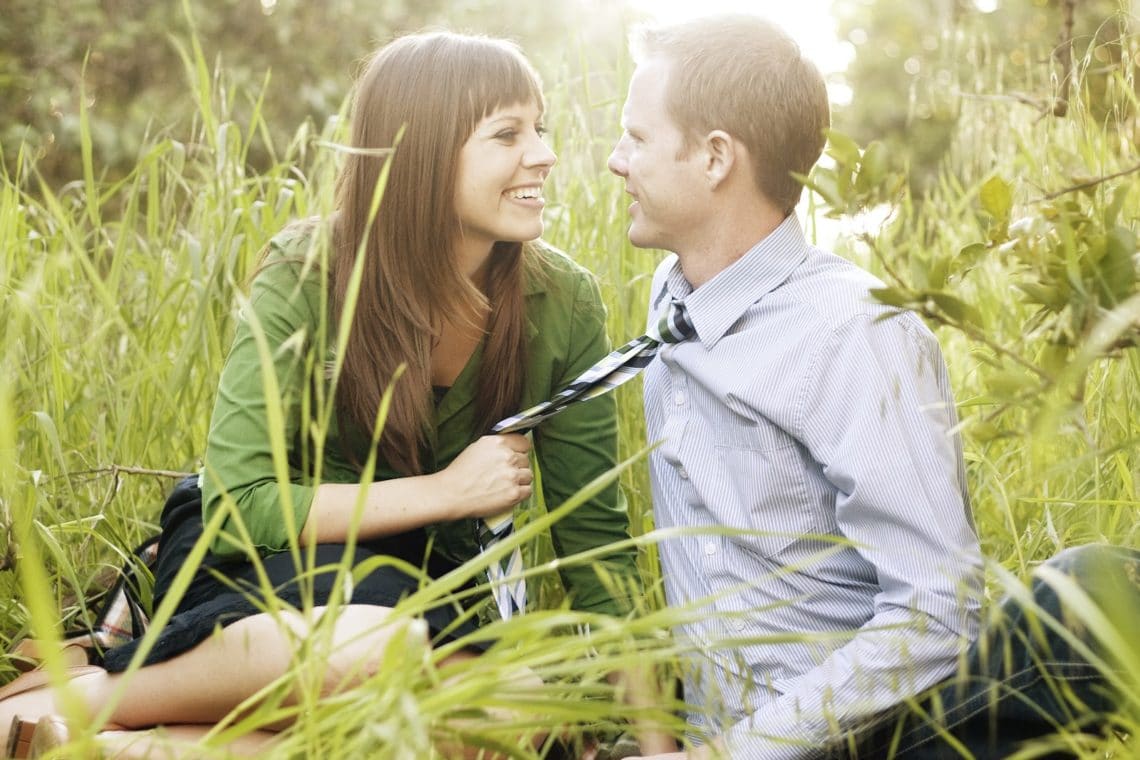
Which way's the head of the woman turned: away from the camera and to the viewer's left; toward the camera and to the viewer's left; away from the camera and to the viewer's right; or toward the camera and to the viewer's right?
toward the camera and to the viewer's right

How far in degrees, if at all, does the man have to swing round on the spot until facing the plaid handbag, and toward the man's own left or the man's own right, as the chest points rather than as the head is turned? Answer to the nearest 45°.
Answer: approximately 45° to the man's own right

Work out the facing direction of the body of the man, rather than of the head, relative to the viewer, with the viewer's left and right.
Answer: facing the viewer and to the left of the viewer

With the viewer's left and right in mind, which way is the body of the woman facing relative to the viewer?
facing the viewer and to the right of the viewer

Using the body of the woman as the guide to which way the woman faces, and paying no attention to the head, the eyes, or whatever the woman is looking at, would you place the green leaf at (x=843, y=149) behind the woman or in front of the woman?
in front

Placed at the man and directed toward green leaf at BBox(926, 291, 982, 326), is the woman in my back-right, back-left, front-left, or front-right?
back-right

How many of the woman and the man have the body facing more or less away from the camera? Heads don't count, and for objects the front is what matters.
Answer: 0

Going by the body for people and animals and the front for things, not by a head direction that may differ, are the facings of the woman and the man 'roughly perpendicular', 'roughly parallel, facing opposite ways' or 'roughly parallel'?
roughly perpendicular

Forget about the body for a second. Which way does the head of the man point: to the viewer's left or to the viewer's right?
to the viewer's left

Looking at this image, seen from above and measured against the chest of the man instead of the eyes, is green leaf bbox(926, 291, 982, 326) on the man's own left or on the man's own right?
on the man's own left
